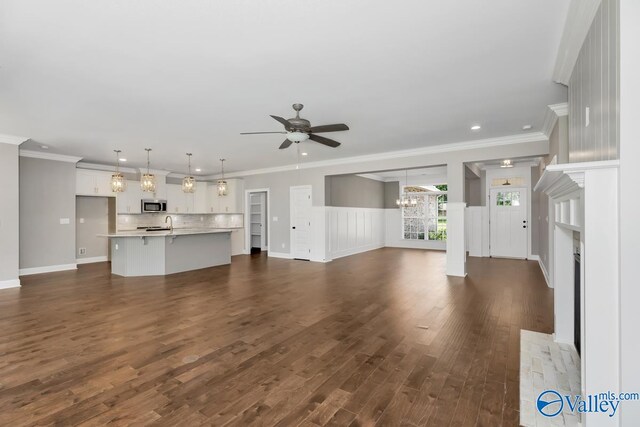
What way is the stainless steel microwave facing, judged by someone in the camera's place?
facing the viewer

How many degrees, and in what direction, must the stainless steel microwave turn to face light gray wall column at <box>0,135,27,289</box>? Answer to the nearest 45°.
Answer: approximately 45° to its right

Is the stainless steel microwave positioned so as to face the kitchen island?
yes

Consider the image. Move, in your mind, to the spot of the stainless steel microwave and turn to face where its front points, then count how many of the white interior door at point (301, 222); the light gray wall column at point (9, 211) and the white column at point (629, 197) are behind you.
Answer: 0

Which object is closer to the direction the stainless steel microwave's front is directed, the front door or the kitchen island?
the kitchen island

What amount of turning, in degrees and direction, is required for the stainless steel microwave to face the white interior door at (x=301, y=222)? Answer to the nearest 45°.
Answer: approximately 45° to its left

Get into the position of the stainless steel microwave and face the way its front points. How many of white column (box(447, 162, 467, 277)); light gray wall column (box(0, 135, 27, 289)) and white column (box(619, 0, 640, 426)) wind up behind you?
0

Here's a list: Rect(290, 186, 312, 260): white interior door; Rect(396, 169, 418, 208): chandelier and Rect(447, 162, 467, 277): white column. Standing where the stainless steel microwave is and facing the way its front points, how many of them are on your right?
0

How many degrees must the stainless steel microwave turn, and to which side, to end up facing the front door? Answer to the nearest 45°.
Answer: approximately 45° to its left

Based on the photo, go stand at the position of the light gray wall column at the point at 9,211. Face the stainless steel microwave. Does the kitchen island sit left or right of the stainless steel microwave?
right

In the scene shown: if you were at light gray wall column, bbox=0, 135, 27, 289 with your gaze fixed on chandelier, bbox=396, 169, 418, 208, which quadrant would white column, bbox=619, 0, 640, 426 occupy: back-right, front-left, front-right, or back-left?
front-right

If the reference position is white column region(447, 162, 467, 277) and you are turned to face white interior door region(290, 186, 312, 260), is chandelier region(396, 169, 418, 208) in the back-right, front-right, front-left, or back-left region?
front-right

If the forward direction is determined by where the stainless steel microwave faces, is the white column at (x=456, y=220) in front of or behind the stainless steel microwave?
in front

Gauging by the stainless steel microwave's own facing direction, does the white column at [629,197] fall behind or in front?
in front

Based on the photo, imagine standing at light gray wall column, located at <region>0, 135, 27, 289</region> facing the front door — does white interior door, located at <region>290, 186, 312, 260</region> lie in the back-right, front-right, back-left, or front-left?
front-left

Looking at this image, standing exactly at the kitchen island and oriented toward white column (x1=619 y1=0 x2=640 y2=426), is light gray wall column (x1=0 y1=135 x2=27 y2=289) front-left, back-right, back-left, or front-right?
back-right

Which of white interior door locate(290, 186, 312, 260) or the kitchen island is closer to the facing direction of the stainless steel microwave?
the kitchen island

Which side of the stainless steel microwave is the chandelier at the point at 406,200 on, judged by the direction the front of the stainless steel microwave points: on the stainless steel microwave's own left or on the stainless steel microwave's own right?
on the stainless steel microwave's own left
